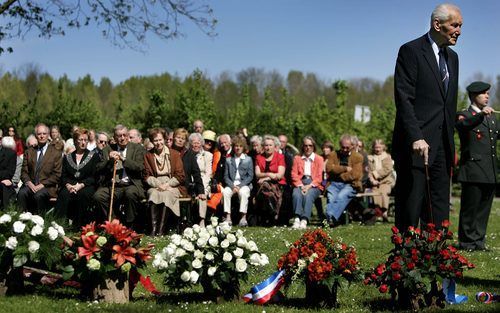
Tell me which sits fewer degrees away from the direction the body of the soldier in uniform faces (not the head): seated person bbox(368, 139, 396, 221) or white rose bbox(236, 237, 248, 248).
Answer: the white rose

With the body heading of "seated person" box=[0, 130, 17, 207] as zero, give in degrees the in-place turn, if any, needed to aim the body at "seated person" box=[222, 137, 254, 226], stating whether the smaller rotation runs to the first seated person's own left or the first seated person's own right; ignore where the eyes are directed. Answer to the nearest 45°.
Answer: approximately 90° to the first seated person's own left

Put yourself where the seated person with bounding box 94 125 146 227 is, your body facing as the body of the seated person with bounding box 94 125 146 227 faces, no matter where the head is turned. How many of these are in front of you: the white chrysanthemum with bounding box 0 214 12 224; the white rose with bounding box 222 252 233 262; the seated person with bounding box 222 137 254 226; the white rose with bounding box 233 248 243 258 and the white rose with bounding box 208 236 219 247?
4

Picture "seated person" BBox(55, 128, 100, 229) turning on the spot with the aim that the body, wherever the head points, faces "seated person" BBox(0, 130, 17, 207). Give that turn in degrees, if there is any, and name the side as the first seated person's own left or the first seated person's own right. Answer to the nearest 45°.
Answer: approximately 135° to the first seated person's own right

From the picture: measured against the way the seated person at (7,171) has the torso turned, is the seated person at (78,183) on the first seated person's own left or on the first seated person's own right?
on the first seated person's own left

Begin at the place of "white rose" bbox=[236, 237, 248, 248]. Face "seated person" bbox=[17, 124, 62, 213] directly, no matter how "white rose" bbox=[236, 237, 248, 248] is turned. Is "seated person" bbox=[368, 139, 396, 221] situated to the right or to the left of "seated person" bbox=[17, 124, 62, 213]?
right

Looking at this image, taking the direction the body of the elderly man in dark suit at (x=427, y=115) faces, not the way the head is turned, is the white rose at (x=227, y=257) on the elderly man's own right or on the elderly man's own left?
on the elderly man's own right

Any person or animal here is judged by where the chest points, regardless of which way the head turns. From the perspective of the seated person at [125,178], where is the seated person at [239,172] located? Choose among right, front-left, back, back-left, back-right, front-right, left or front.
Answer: back-left

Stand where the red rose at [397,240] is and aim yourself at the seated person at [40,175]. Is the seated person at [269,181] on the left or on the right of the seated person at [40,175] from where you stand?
right

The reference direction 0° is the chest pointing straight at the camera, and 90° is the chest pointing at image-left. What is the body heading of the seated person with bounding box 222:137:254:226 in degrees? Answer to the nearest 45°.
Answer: approximately 0°
